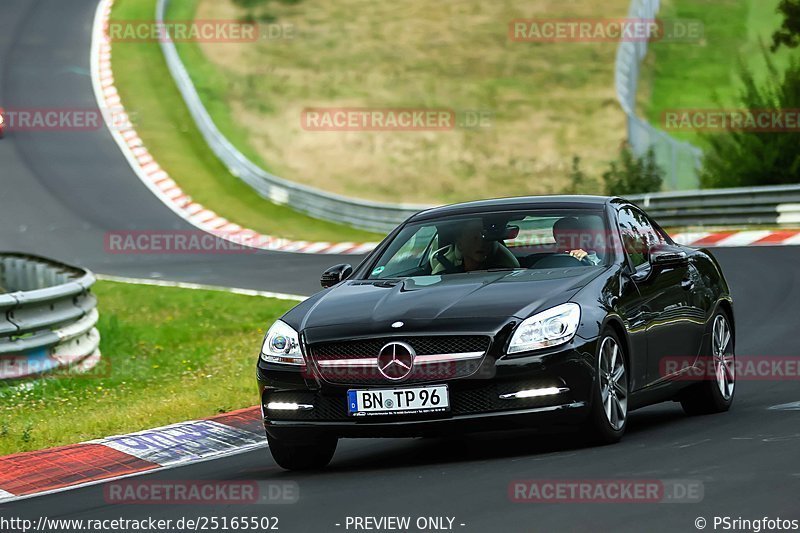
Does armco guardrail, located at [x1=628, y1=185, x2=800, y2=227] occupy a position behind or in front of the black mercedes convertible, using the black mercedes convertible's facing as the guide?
behind

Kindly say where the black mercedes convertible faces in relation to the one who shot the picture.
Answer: facing the viewer and to the left of the viewer

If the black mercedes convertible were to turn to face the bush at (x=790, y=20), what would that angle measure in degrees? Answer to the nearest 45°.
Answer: approximately 135° to its right

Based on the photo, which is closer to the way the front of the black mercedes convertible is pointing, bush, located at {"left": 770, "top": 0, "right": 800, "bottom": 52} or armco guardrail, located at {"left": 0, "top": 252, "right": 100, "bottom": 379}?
the armco guardrail

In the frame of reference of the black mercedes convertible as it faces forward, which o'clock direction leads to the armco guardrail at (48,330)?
The armco guardrail is roughly at 3 o'clock from the black mercedes convertible.

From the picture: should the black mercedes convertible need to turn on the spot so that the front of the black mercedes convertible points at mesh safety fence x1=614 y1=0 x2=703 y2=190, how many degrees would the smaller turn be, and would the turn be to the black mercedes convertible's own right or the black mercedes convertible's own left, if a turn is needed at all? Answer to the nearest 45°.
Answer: approximately 135° to the black mercedes convertible's own right

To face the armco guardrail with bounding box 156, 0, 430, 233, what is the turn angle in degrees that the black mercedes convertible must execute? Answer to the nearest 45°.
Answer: approximately 135° to its right

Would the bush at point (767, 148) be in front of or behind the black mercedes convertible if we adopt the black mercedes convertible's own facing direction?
behind

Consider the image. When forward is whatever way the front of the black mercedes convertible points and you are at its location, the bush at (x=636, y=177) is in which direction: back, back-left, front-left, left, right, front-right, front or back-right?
back-right
